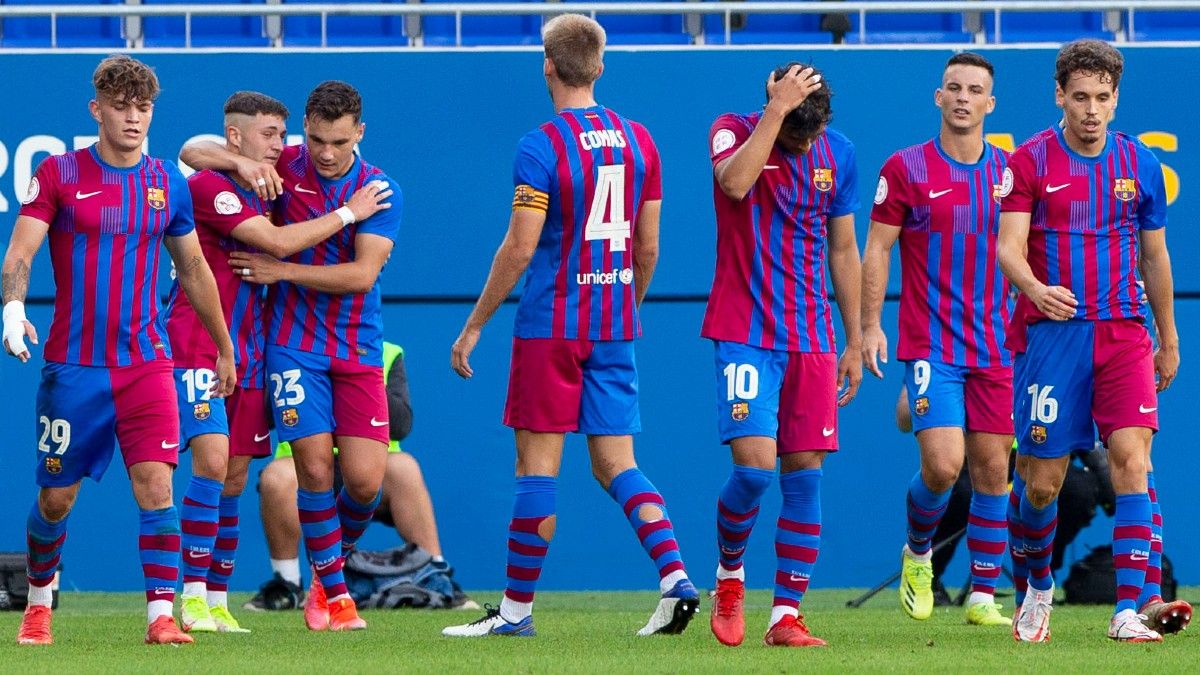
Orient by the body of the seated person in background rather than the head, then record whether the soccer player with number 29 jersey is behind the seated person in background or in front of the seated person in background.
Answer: in front

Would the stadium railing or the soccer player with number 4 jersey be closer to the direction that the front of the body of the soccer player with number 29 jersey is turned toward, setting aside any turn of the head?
the soccer player with number 4 jersey

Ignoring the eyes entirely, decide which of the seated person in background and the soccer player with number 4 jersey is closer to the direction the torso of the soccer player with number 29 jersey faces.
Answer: the soccer player with number 4 jersey

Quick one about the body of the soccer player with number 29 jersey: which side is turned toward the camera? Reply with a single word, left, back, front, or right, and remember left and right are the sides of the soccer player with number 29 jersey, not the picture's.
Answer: front

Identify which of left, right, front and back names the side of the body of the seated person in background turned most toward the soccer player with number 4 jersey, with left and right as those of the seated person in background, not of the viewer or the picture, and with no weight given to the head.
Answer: front

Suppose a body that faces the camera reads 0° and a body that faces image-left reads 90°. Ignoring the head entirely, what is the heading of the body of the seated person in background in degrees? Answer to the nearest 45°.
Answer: approximately 0°

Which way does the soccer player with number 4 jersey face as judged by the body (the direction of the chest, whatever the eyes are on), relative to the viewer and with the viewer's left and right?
facing away from the viewer and to the left of the viewer

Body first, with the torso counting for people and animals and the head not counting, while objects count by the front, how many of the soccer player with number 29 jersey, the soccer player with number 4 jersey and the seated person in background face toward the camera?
2
